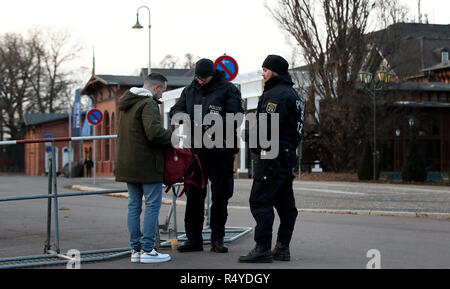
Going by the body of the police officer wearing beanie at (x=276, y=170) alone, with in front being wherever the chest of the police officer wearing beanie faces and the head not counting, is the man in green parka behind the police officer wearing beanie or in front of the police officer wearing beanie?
in front

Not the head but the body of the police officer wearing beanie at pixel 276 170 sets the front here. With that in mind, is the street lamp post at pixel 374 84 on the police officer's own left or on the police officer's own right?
on the police officer's own right

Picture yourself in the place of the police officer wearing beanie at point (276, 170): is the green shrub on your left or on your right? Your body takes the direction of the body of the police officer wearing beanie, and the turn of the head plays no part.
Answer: on your right

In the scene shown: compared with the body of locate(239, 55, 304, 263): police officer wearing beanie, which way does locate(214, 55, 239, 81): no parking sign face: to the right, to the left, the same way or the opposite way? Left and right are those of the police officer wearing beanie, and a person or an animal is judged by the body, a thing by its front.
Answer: to the left

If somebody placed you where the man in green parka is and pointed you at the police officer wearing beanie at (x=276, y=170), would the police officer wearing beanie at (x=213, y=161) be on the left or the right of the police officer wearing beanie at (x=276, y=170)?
left

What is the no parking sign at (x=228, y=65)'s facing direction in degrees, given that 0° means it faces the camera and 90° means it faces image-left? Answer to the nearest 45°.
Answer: approximately 0°

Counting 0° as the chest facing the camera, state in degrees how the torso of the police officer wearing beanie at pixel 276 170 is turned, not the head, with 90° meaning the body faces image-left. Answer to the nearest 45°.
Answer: approximately 90°

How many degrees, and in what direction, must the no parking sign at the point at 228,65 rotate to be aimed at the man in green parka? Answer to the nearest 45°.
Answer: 0° — it already faces them

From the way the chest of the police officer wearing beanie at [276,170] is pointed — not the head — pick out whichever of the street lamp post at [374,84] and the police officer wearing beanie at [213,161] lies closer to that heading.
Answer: the police officer wearing beanie

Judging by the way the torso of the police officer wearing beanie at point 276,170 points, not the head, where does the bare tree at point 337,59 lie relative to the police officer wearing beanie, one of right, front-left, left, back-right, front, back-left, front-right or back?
right

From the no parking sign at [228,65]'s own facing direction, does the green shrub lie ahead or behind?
behind

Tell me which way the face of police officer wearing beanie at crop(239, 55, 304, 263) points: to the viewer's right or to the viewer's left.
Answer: to the viewer's left
